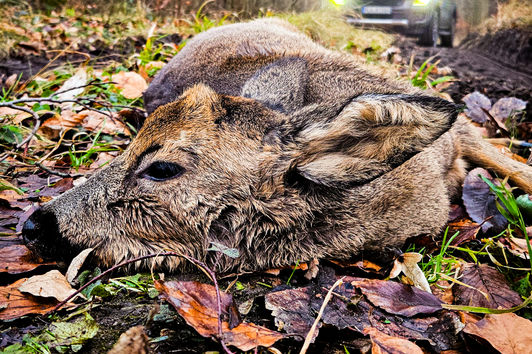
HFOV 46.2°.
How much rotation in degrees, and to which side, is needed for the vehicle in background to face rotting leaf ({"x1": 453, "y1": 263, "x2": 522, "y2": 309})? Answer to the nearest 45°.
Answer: approximately 45° to its left

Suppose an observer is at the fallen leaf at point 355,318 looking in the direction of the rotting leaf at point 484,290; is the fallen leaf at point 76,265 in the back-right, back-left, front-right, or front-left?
back-left

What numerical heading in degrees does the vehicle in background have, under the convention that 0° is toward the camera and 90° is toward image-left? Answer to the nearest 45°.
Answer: approximately 45°

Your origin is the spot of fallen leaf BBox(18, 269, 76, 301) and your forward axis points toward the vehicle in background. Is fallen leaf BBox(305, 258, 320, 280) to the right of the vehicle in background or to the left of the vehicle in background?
right

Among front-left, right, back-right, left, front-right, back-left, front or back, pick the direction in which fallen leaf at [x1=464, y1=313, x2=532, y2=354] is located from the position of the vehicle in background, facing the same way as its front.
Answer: front-left

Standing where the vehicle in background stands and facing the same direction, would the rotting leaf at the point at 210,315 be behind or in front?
in front

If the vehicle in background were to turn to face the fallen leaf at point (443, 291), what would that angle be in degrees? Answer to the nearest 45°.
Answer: approximately 45° to its left

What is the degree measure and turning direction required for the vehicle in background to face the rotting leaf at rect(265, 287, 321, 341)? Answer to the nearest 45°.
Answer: approximately 45° to its left
